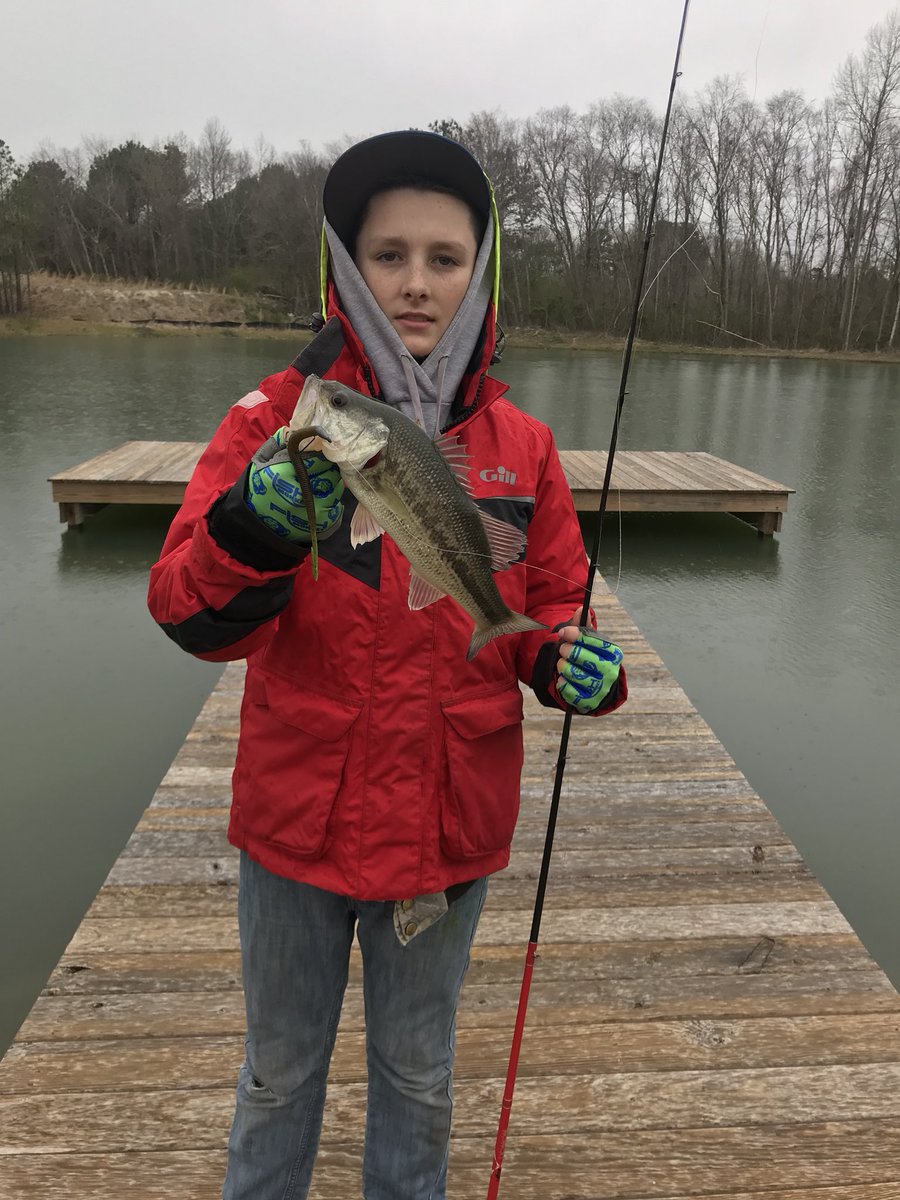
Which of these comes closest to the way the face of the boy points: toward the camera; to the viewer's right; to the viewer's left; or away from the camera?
toward the camera

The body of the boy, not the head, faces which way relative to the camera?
toward the camera
